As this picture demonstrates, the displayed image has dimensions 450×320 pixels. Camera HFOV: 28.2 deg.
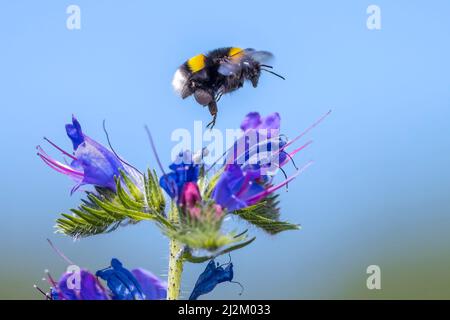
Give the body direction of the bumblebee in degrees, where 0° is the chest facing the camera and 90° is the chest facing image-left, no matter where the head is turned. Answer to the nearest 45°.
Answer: approximately 270°

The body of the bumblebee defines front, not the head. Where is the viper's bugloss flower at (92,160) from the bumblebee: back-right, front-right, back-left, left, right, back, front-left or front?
back-right

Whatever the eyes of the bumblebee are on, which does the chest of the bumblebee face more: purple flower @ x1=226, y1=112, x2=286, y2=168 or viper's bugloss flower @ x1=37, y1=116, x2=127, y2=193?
the purple flower
